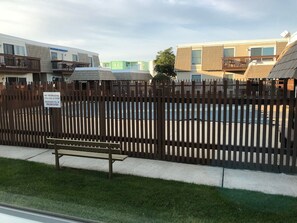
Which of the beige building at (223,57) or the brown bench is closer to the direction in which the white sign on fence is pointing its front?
the brown bench

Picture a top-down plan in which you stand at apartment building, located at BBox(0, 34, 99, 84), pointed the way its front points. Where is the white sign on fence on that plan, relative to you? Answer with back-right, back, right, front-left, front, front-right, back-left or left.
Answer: front-right

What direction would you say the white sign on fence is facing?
toward the camera

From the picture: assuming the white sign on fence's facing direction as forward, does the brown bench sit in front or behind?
in front

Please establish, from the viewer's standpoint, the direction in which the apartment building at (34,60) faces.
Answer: facing the viewer and to the right of the viewer

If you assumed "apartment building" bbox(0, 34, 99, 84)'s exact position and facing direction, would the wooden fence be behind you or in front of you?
in front

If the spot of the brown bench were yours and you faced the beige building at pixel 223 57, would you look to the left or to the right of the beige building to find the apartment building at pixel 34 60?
left

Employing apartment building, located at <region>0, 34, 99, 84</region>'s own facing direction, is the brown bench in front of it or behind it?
in front

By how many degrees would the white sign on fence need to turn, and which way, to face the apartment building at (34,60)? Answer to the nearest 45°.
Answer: approximately 180°
